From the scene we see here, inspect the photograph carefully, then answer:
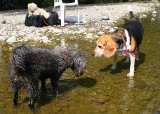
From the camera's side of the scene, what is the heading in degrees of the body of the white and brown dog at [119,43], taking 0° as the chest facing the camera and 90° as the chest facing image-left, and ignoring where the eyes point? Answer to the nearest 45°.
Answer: approximately 45°

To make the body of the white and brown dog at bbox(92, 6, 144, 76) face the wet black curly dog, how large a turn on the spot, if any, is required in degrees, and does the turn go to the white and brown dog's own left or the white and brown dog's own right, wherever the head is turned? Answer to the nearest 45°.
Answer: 0° — it already faces it
